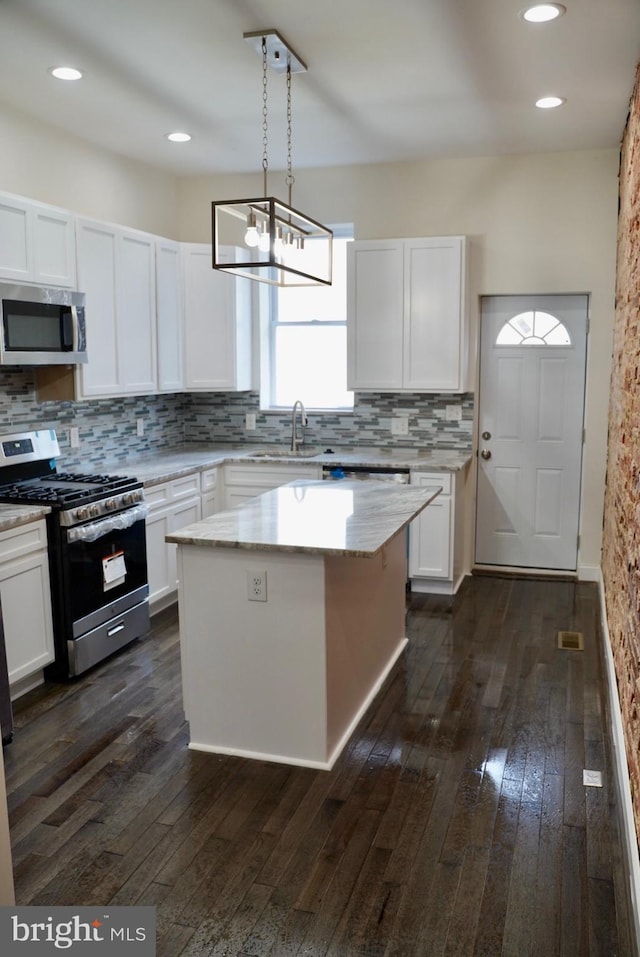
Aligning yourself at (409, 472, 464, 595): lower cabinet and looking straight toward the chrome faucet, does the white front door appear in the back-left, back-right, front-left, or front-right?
back-right

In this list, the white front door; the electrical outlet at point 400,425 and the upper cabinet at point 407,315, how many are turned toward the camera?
3

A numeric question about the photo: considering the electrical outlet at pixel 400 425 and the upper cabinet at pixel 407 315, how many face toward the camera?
2

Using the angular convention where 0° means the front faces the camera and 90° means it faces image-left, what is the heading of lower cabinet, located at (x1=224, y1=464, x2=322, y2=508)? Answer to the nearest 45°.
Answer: approximately 0°

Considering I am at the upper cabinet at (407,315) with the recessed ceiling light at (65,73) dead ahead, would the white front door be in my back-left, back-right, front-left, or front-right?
back-left

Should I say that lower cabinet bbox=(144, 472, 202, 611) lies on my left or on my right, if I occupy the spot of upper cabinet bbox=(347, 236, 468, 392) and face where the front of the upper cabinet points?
on my right

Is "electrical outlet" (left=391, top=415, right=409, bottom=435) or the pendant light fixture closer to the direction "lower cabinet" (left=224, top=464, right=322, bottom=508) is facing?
the pendant light fixture

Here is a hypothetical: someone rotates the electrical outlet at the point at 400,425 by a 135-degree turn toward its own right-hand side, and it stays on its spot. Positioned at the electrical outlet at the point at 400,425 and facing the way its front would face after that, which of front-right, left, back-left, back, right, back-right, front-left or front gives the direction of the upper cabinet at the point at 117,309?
left

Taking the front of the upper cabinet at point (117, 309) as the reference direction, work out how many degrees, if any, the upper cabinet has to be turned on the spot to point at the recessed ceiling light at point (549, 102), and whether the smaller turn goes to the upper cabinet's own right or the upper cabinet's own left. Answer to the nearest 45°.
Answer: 0° — it already faces it

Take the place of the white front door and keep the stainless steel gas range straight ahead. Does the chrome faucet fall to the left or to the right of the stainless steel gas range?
right

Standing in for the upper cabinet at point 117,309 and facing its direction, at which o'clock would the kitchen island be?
The kitchen island is roughly at 1 o'clock from the upper cabinet.

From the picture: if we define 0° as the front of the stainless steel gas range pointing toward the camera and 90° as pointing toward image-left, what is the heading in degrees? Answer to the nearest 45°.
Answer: approximately 315°

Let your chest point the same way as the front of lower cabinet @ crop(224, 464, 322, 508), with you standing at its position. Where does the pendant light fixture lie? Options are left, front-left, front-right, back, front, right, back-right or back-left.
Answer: front

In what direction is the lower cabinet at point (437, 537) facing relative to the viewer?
toward the camera

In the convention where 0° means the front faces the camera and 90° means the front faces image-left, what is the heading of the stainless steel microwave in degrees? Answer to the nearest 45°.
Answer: approximately 315°
